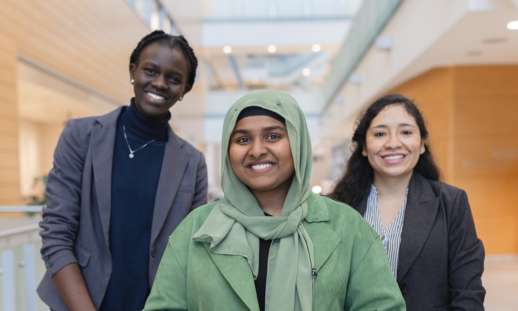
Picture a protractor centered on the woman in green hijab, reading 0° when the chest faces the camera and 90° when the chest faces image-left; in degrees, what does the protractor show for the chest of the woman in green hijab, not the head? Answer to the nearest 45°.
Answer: approximately 0°

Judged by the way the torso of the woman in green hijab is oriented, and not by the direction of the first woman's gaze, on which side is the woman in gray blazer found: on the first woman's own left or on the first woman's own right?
on the first woman's own right

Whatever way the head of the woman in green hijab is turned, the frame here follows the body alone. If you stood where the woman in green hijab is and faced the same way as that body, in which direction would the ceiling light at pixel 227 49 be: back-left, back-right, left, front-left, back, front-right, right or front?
back

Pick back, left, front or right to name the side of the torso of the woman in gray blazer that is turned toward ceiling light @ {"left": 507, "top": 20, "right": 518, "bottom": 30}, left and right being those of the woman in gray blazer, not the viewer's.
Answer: left

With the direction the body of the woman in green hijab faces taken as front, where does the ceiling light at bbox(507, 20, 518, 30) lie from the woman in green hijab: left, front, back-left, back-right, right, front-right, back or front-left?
back-left

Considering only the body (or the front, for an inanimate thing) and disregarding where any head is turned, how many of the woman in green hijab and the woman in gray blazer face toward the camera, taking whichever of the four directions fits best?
2

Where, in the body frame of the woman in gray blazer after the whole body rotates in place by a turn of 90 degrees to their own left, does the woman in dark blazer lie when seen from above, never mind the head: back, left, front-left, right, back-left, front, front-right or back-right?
front
